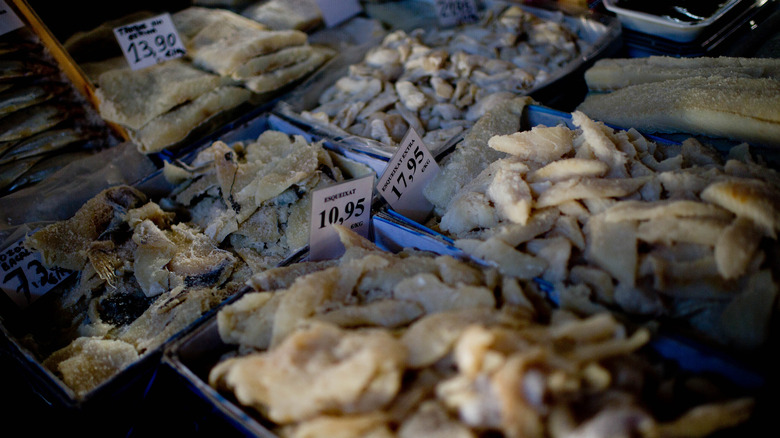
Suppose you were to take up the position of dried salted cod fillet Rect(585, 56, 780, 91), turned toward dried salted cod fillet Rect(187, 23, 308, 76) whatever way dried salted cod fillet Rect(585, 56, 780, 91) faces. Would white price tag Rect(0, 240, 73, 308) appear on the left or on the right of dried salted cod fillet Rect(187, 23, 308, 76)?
left

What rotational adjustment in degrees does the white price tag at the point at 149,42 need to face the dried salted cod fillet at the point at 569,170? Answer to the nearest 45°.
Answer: approximately 45° to its left

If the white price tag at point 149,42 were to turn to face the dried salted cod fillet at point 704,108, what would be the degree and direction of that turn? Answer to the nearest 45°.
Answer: approximately 45° to its left

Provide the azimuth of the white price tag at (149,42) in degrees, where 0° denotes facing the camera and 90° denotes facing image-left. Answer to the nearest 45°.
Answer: approximately 0°

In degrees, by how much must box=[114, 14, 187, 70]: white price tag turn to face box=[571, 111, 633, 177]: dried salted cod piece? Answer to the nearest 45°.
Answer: approximately 45° to its left

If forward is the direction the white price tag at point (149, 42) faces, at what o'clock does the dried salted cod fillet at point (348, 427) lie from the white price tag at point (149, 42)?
The dried salted cod fillet is roughly at 12 o'clock from the white price tag.

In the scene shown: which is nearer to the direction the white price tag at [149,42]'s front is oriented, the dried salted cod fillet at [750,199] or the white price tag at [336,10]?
the dried salted cod fillet

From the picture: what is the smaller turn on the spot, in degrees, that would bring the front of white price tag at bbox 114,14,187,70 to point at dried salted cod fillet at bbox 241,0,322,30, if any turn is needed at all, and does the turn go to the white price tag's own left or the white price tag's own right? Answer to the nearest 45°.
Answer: approximately 135° to the white price tag's own left
